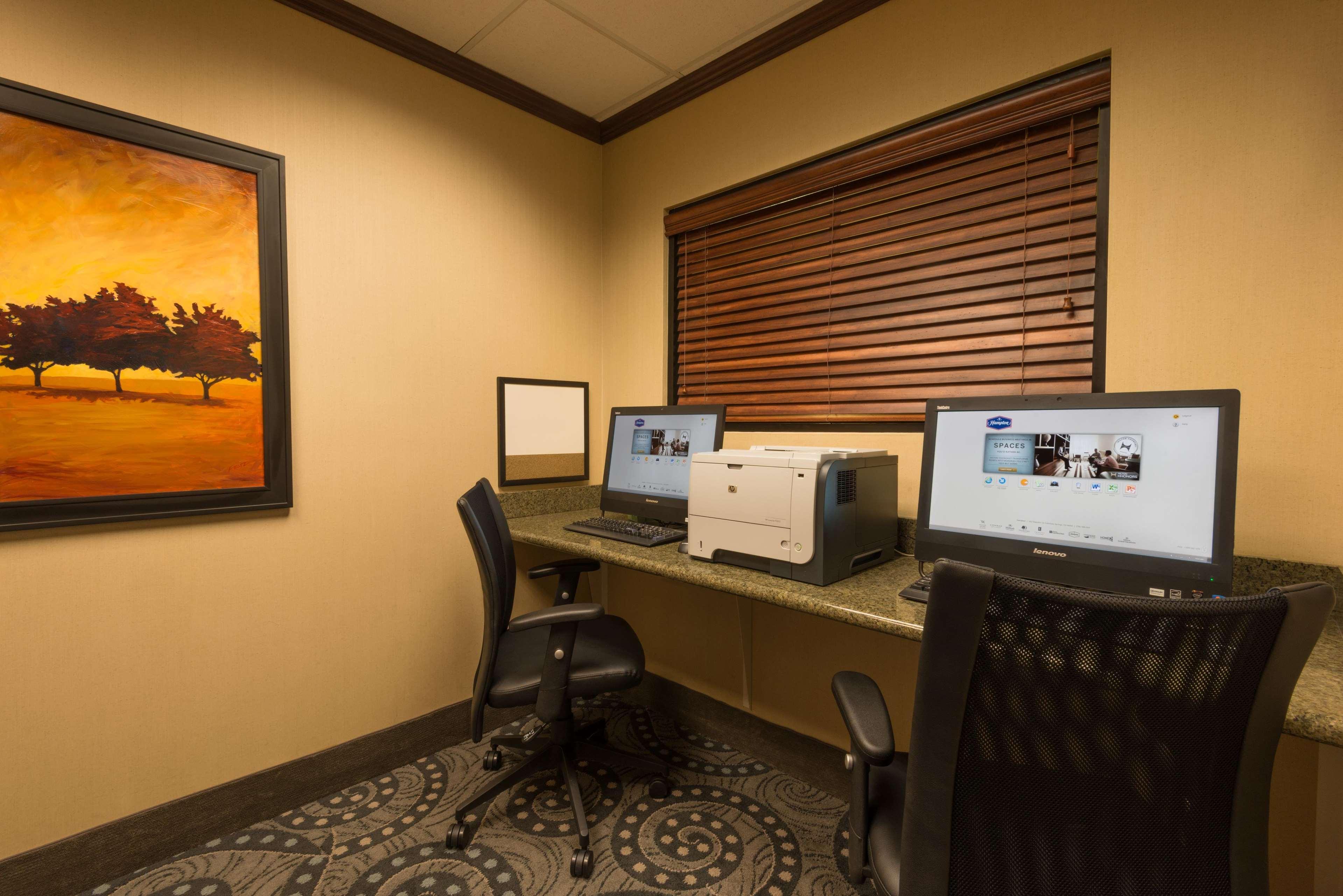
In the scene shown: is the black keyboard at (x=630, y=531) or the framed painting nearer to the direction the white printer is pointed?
the framed painting

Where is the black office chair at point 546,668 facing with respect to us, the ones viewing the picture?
facing to the right of the viewer

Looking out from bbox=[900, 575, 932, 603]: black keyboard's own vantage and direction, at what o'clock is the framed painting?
The framed painting is roughly at 1 o'clock from the black keyboard.

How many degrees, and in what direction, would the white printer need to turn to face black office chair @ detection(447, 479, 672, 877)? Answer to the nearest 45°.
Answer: approximately 45° to its right

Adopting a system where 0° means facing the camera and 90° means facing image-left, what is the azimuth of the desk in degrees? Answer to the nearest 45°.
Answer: approximately 45°

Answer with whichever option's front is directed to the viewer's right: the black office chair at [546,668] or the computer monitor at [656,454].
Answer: the black office chair

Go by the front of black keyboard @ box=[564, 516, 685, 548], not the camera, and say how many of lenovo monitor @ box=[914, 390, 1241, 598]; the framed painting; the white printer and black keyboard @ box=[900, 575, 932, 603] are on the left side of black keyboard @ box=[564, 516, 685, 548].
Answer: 3

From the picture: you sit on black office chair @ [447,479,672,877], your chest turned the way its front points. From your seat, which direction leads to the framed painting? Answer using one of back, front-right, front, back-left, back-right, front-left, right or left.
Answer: back

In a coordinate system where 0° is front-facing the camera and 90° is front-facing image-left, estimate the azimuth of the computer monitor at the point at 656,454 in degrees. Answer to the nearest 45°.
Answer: approximately 45°

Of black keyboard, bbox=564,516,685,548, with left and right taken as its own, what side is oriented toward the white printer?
left

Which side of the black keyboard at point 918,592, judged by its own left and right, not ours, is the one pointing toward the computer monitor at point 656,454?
right

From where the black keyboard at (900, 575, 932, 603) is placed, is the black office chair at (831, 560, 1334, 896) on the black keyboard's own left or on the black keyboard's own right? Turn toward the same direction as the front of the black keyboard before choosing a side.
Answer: on the black keyboard's own left
